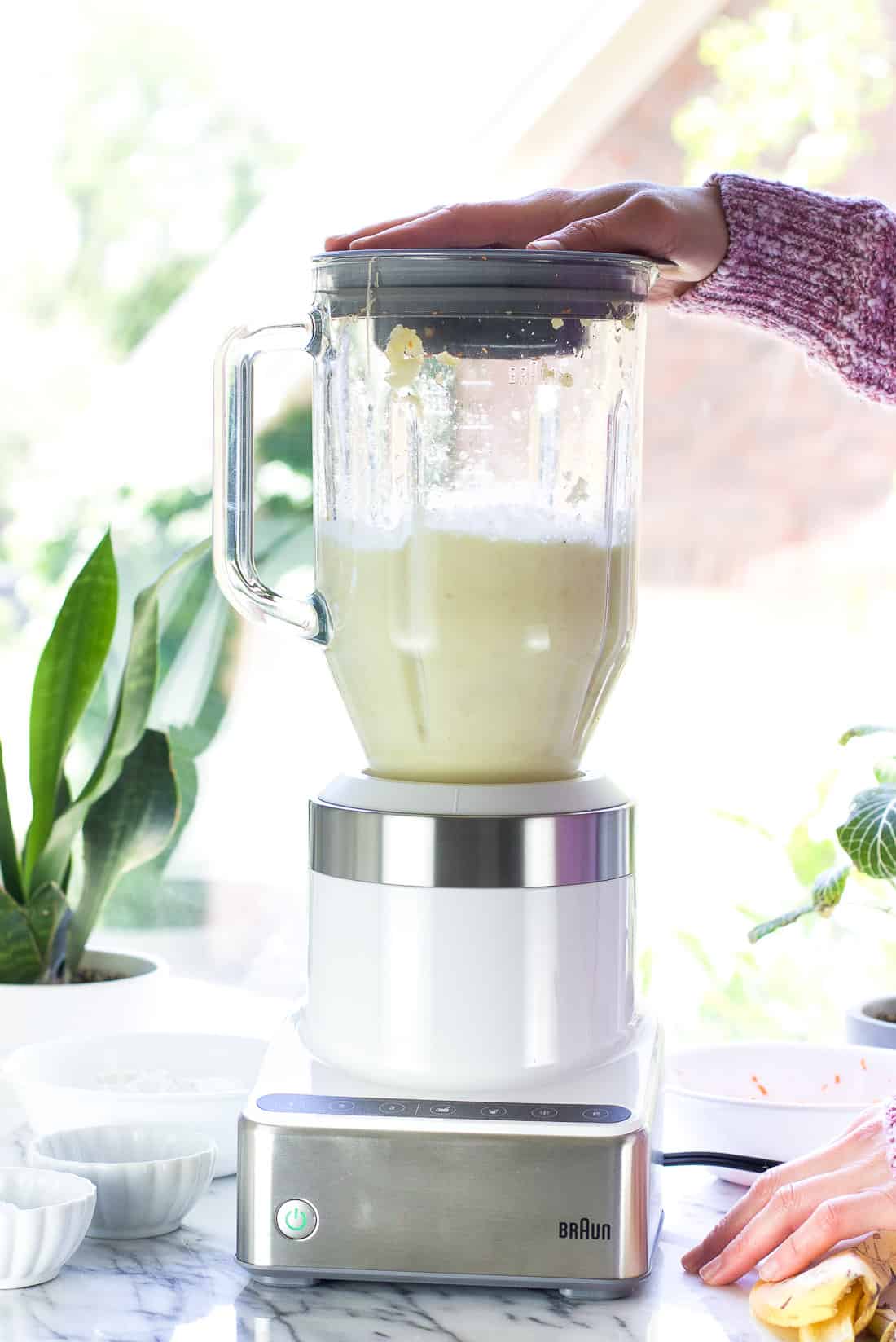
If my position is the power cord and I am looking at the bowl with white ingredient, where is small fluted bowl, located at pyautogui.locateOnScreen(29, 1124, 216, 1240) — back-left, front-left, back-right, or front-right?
front-left

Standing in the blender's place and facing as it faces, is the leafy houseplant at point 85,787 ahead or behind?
behind

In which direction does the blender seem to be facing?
toward the camera

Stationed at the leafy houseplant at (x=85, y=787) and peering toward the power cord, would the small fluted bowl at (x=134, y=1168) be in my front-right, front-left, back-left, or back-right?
front-right

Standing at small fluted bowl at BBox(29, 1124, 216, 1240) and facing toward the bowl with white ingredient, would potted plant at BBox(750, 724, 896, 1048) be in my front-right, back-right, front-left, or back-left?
front-right
